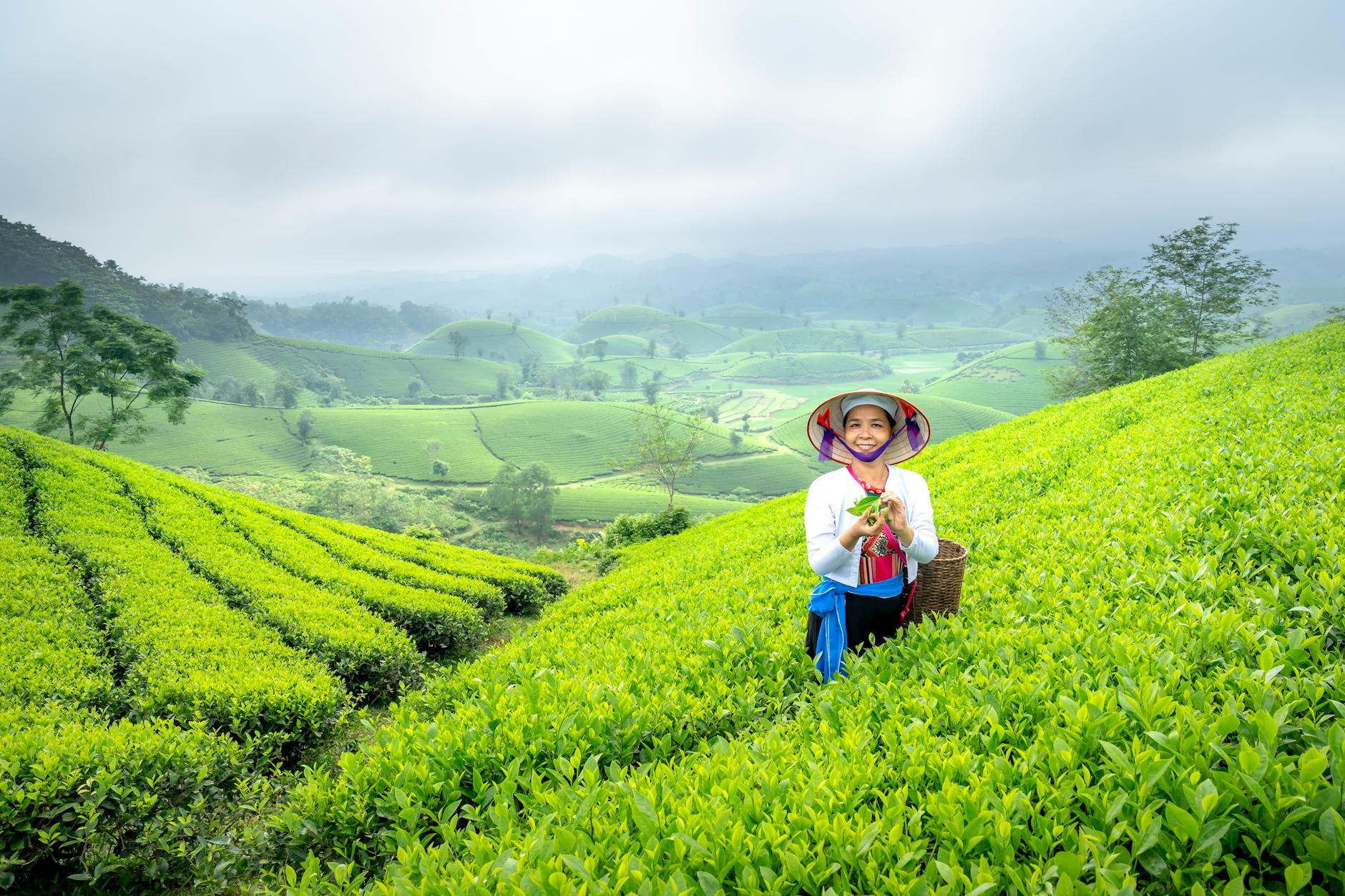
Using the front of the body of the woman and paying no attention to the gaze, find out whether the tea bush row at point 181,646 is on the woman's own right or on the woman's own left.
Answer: on the woman's own right

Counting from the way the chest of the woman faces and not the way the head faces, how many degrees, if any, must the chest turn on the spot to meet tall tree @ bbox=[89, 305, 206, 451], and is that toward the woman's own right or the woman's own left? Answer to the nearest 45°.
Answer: approximately 135° to the woman's own right

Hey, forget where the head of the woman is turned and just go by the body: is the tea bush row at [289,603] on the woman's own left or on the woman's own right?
on the woman's own right

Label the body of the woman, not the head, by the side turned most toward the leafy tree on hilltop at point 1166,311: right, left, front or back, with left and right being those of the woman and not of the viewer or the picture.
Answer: back

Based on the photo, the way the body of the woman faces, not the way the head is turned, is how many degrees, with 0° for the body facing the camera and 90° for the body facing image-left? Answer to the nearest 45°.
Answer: approximately 0°

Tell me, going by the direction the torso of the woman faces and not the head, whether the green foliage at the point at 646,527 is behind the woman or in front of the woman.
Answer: behind

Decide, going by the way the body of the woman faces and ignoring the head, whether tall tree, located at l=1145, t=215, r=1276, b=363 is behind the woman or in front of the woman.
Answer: behind

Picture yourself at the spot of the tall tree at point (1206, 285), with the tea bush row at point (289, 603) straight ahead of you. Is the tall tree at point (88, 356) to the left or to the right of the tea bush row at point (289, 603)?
right

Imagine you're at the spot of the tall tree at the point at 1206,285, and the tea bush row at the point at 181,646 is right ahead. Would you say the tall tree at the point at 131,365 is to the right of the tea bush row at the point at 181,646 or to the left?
right
